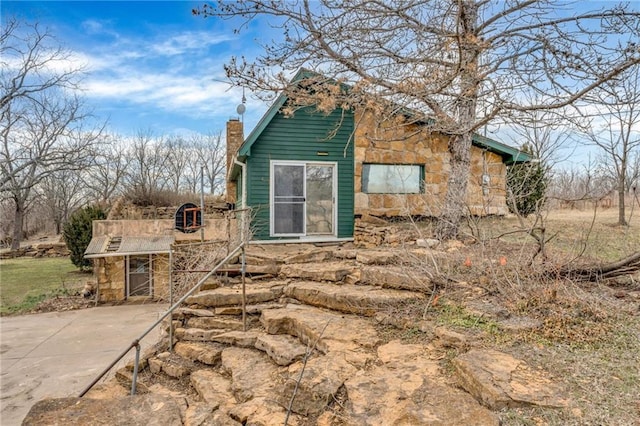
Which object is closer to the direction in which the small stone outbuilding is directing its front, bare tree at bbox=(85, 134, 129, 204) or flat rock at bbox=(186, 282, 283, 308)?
the flat rock

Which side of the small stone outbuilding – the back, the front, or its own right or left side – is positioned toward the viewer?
front

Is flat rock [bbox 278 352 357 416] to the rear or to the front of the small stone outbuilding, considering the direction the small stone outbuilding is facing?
to the front

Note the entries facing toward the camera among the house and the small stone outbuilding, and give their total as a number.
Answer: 2

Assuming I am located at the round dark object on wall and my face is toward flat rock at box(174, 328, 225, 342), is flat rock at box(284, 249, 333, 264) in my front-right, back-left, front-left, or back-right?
front-left

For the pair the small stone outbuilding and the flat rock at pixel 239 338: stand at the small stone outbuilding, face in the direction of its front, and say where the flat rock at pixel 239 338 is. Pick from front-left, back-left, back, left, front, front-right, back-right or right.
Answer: front

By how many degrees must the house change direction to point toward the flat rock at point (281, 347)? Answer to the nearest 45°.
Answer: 0° — it already faces it

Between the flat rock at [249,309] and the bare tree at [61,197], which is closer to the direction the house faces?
the flat rock

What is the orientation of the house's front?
toward the camera

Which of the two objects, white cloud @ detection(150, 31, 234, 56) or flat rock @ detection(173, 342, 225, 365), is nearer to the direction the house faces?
the flat rock

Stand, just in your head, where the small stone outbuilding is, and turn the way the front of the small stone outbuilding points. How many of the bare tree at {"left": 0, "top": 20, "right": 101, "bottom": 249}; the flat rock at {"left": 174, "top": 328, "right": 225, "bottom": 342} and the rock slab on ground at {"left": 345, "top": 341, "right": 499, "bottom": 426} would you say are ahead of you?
2

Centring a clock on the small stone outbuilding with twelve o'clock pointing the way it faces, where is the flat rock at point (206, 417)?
The flat rock is roughly at 12 o'clock from the small stone outbuilding.

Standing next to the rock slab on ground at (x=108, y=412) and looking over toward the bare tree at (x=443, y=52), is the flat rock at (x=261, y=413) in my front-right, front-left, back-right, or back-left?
front-right

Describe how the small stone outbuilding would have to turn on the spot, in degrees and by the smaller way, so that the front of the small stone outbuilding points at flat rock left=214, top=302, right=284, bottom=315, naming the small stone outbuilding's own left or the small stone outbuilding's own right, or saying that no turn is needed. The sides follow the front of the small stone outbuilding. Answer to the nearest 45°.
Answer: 0° — it already faces it
